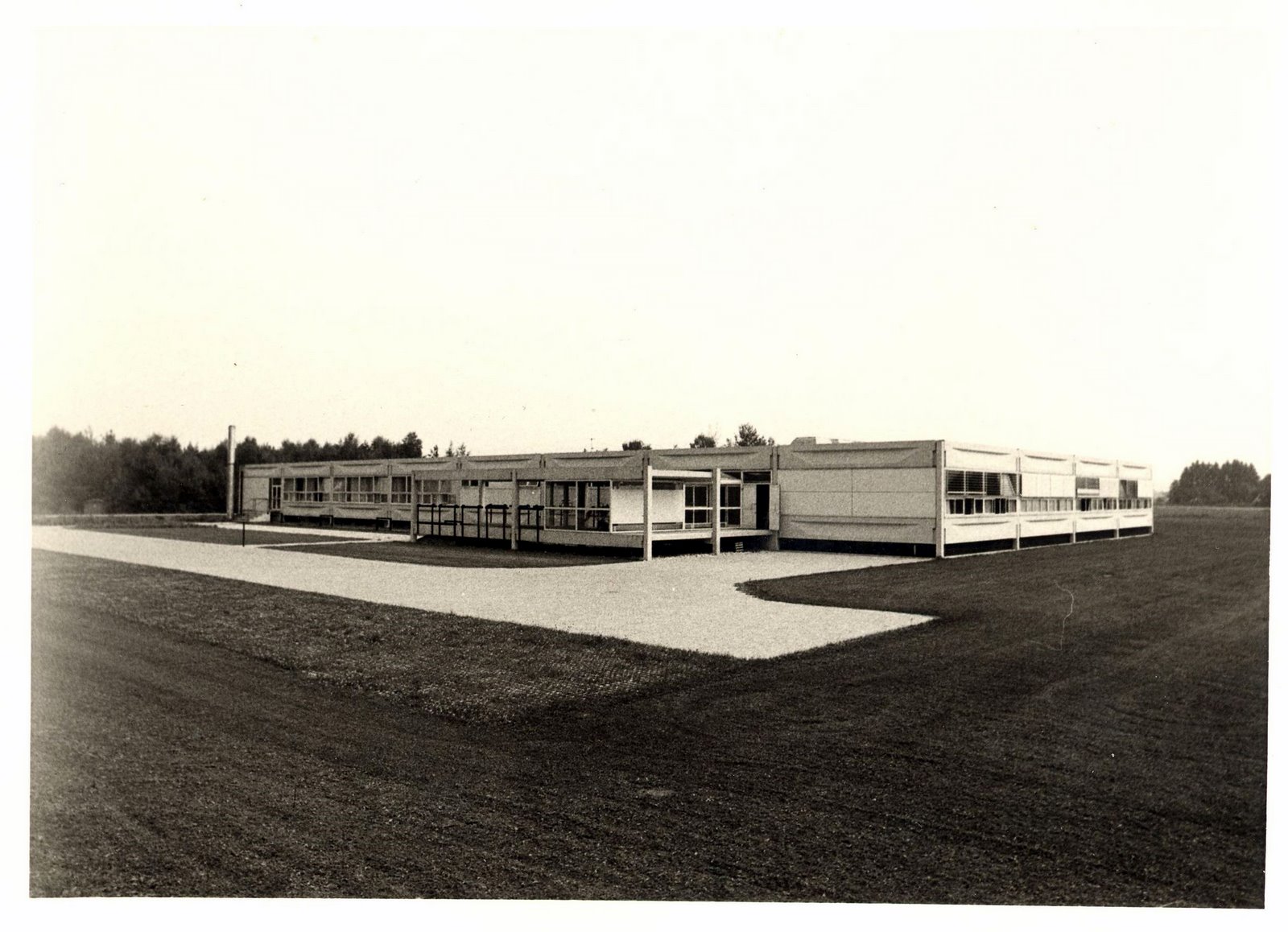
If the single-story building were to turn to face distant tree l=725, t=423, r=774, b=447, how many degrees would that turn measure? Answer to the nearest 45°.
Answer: approximately 135° to its right

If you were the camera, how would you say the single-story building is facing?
facing the viewer and to the left of the viewer
